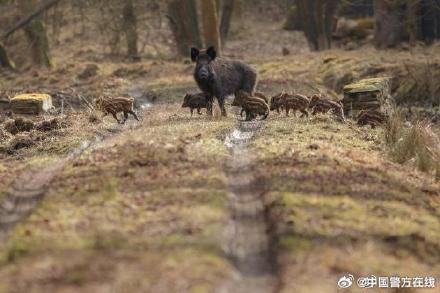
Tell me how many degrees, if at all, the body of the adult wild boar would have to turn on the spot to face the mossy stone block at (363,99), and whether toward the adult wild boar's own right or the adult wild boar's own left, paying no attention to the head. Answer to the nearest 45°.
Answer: approximately 135° to the adult wild boar's own left

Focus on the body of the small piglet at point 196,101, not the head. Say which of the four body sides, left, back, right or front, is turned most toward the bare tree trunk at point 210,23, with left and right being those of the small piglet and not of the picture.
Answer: right

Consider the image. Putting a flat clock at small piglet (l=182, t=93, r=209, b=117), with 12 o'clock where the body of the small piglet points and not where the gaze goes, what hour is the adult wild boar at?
The adult wild boar is roughly at 5 o'clock from the small piglet.

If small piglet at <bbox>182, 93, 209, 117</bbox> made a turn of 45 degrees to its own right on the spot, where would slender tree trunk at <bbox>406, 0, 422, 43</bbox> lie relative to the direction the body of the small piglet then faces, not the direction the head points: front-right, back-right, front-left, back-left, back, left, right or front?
right

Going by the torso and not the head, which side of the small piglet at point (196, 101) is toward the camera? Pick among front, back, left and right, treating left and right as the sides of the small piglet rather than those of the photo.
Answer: left

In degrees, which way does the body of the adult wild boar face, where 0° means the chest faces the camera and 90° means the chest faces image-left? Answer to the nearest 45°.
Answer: approximately 45°

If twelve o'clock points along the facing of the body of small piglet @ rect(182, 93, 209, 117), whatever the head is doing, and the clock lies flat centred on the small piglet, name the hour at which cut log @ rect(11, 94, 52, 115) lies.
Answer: The cut log is roughly at 1 o'clock from the small piglet.

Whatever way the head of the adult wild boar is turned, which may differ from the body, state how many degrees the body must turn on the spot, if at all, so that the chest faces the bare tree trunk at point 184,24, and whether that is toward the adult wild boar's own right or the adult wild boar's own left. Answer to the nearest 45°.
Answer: approximately 135° to the adult wild boar's own right

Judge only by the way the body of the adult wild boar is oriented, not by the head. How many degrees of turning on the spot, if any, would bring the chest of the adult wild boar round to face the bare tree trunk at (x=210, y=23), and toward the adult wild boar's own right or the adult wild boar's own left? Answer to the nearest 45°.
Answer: approximately 135° to the adult wild boar's own right
